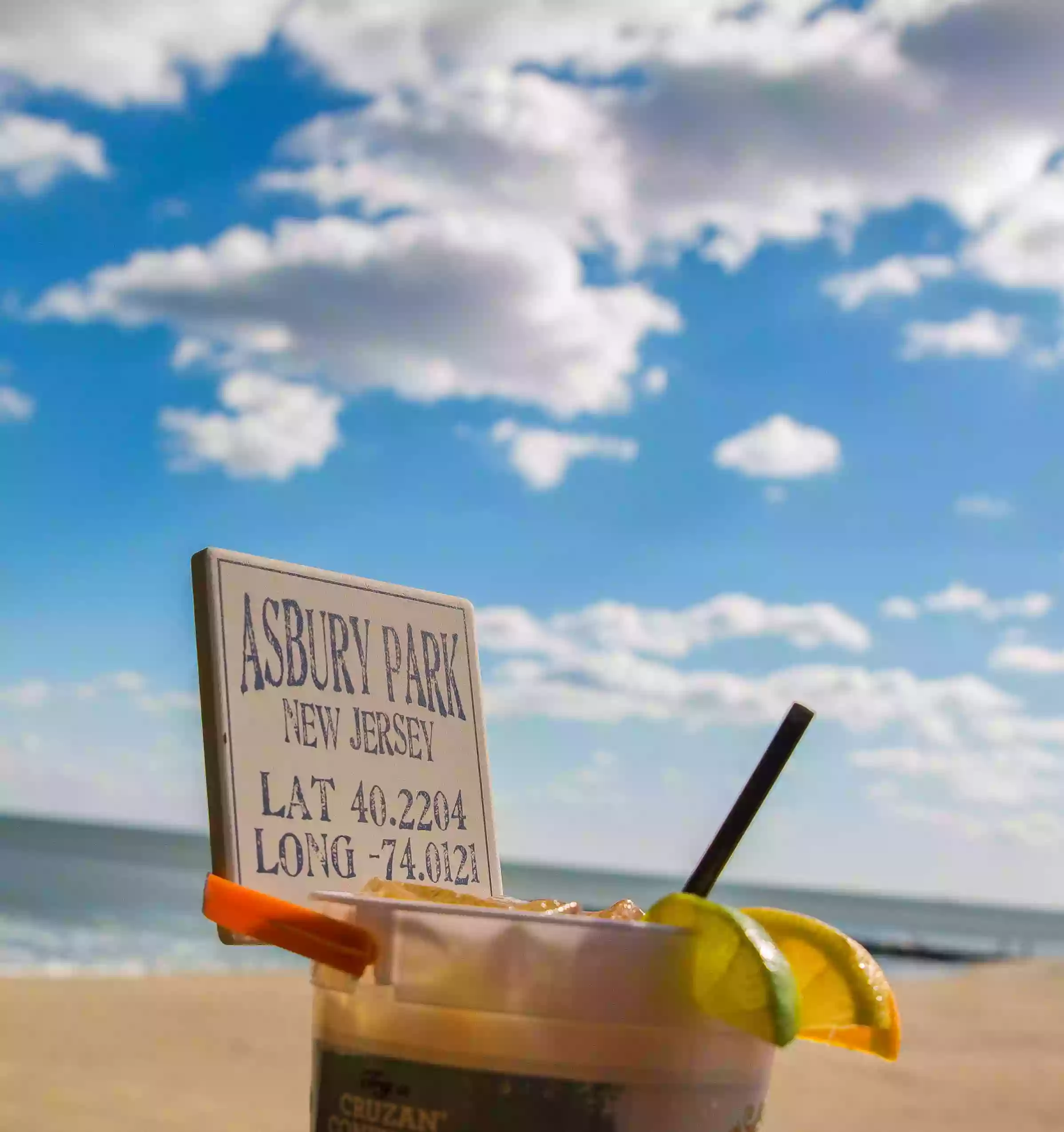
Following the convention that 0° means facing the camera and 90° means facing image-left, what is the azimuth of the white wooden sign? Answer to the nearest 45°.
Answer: approximately 315°
